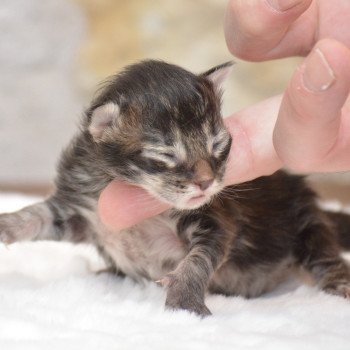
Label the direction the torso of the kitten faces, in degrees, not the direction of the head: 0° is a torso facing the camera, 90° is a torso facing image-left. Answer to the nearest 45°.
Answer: approximately 45°
